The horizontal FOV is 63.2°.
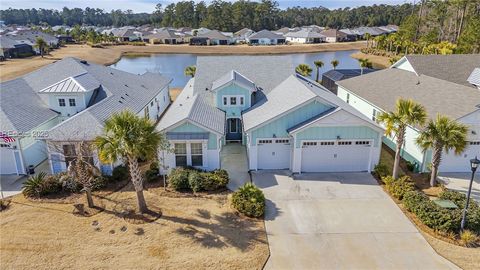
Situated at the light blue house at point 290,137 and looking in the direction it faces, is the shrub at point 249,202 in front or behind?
in front

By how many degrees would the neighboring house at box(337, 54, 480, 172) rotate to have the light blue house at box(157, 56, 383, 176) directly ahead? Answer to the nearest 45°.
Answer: approximately 90° to its right

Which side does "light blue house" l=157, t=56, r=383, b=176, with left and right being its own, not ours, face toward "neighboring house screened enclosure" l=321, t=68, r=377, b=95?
back

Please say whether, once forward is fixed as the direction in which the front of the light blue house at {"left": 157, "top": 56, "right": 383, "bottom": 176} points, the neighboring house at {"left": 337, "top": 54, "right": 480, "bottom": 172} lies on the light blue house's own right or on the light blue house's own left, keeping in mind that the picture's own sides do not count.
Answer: on the light blue house's own left

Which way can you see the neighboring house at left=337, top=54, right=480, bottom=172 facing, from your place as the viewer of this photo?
facing the viewer and to the right of the viewer

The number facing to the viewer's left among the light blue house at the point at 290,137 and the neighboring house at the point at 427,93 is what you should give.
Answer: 0

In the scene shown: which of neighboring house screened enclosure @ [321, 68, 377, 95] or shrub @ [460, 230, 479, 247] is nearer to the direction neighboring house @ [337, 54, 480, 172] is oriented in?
the shrub

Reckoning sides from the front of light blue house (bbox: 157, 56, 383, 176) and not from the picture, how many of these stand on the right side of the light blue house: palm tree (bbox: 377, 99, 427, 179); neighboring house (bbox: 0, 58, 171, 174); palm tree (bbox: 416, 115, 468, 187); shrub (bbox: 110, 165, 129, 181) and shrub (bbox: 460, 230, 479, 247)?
2

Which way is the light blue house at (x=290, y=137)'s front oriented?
toward the camera

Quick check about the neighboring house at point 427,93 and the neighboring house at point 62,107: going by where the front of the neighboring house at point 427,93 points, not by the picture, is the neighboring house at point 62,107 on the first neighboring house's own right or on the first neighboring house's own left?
on the first neighboring house's own right

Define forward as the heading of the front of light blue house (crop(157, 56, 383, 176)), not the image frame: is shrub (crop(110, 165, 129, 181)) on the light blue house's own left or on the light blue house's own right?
on the light blue house's own right

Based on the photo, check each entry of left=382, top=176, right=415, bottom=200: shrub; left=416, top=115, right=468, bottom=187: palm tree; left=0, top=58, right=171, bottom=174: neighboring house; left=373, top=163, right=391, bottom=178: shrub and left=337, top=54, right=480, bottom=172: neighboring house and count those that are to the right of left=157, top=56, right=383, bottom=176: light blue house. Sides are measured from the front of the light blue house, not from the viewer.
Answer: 1

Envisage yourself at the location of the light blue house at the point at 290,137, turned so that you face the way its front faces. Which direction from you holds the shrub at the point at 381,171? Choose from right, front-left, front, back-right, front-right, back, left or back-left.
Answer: left
